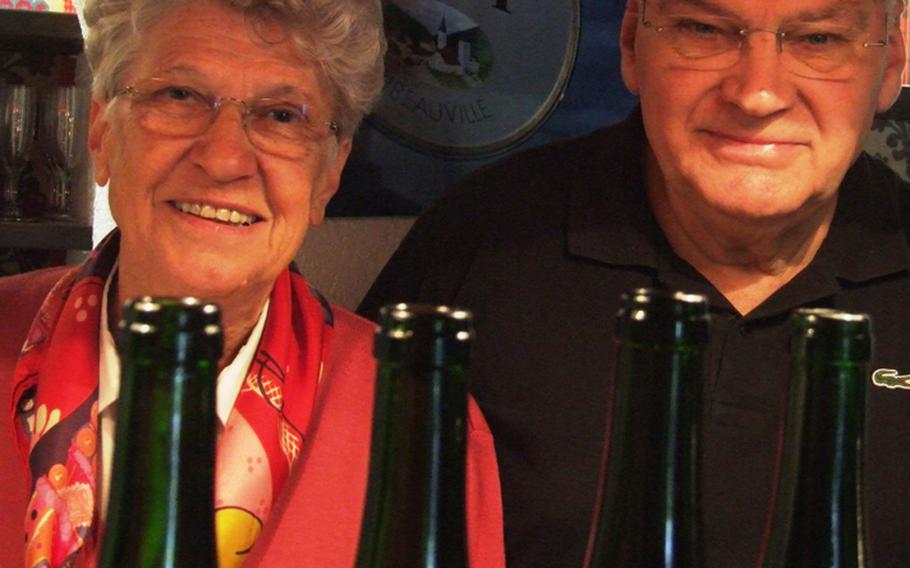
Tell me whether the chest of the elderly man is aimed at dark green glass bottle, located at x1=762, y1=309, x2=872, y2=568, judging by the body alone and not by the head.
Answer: yes

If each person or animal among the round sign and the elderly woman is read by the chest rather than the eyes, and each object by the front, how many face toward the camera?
2

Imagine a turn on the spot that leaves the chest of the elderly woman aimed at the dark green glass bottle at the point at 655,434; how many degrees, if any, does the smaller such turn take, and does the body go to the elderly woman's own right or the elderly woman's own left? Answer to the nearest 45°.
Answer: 0° — they already face it

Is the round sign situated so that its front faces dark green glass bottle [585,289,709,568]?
yes

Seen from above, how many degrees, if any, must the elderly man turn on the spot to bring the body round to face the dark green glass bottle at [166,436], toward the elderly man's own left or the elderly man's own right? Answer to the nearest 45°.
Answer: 0° — they already face it

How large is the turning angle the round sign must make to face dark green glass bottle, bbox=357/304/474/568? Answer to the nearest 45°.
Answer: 0° — it already faces it

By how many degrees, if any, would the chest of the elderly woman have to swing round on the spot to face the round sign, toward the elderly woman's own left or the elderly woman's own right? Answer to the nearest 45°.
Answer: approximately 135° to the elderly woman's own left

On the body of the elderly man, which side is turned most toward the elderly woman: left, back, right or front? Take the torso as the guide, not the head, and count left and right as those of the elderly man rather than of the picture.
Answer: right

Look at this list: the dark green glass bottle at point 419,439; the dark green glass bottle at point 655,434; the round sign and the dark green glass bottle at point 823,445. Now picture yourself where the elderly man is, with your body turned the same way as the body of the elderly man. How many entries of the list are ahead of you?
3
